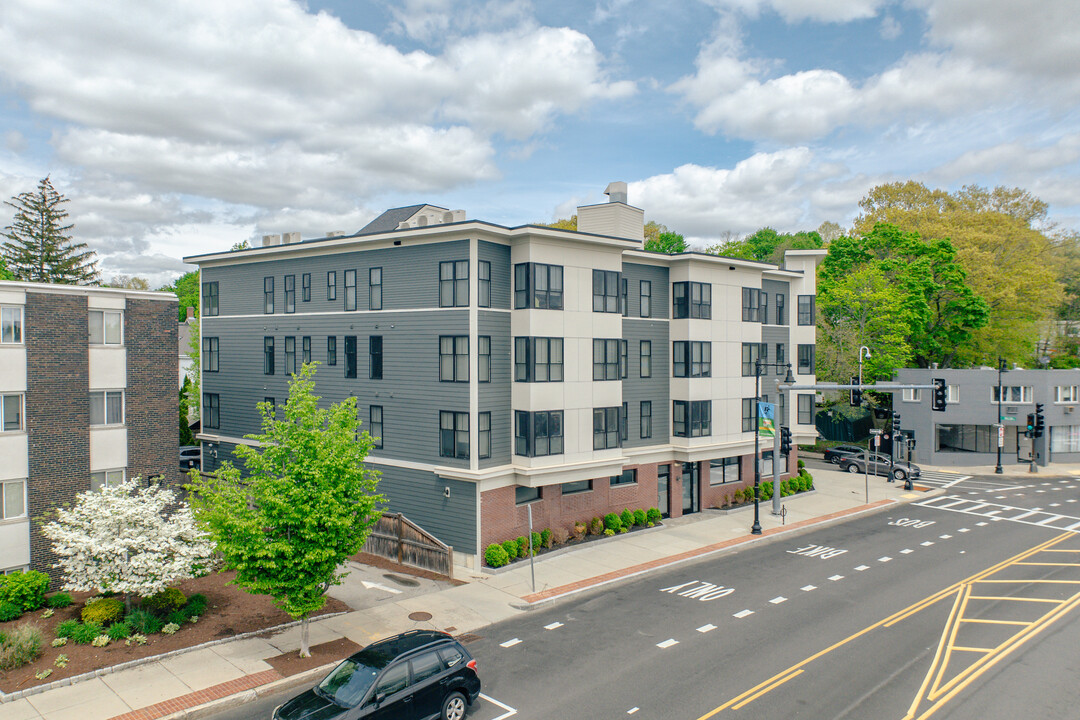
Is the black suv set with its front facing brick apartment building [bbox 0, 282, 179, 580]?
no

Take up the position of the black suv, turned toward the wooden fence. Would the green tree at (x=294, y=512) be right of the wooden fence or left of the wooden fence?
left

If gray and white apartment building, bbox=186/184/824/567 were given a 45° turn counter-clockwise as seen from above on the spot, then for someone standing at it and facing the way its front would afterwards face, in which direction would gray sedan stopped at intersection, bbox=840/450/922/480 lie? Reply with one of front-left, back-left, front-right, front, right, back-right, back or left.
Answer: front-left

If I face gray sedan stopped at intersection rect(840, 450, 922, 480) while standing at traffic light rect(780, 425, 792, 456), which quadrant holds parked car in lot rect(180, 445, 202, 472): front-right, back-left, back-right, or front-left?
back-left

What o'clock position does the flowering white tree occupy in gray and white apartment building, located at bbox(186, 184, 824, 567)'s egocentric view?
The flowering white tree is roughly at 3 o'clock from the gray and white apartment building.

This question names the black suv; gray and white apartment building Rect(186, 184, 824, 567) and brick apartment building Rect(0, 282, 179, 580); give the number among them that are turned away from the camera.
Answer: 0

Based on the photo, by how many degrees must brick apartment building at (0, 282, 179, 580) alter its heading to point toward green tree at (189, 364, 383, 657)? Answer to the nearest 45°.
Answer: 0° — it already faces it

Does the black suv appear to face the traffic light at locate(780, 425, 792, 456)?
no

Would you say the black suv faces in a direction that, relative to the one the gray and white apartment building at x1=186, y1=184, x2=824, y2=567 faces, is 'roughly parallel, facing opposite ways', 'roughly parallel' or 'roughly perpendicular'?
roughly perpendicular

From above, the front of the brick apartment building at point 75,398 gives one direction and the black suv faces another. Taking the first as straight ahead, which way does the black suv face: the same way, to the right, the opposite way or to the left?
to the right

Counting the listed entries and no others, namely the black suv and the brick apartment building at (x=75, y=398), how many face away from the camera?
0

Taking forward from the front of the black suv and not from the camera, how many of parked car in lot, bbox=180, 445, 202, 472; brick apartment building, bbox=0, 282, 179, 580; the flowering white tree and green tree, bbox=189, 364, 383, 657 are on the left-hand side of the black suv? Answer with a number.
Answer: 0

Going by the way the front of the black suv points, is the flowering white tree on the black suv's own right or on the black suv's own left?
on the black suv's own right

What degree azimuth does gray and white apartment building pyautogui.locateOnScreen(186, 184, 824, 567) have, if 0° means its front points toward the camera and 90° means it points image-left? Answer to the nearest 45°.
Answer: approximately 315°

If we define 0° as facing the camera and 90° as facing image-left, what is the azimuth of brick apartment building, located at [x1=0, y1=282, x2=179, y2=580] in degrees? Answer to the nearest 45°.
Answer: approximately 315°

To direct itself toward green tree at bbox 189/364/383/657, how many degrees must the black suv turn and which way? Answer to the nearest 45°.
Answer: approximately 90° to its right

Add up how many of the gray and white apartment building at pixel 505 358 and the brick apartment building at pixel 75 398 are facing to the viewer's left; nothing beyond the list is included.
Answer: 0

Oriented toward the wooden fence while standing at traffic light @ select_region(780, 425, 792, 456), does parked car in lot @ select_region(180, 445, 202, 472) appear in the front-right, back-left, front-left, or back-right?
front-right
